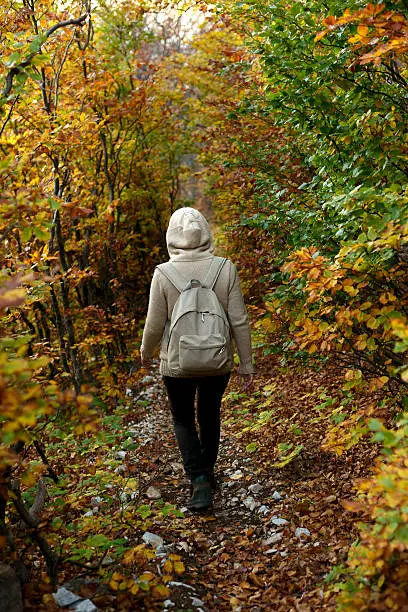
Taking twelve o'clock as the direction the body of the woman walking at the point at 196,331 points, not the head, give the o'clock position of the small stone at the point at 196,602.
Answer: The small stone is roughly at 6 o'clock from the woman walking.

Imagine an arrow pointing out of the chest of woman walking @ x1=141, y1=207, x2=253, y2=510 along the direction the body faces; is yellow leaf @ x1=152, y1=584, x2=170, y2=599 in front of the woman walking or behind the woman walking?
behind

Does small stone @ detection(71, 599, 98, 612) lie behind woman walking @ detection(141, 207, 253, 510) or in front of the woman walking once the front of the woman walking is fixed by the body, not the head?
behind

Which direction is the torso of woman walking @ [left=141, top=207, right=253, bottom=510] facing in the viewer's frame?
away from the camera

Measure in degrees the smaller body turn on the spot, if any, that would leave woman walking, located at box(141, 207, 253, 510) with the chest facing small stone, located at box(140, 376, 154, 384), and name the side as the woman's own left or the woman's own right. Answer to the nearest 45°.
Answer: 0° — they already face it

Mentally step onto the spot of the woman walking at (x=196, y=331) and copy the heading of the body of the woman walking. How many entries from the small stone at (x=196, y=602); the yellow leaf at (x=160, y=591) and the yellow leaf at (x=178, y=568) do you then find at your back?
3

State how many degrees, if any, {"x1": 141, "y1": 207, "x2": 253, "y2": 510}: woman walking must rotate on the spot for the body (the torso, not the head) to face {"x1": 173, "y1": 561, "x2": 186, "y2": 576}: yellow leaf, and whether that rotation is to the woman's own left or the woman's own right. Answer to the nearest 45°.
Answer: approximately 180°
